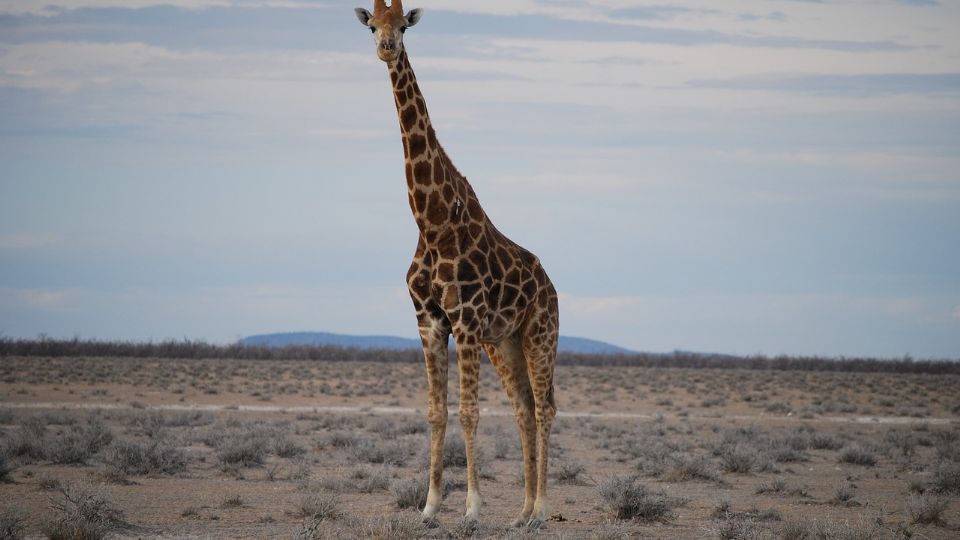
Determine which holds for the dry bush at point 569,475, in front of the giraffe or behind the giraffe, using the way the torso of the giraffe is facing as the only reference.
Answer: behind

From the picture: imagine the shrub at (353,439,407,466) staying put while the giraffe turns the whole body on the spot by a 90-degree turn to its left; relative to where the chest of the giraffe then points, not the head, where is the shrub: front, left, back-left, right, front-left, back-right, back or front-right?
back-left

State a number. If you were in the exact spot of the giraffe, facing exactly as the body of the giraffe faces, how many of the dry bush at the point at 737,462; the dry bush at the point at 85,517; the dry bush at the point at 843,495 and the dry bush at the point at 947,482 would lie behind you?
3

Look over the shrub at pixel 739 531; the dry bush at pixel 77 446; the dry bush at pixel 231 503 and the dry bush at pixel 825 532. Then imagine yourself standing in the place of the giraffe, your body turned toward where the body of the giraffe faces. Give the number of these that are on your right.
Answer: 2

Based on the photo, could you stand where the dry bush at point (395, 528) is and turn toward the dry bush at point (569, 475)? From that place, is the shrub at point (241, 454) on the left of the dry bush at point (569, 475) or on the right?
left

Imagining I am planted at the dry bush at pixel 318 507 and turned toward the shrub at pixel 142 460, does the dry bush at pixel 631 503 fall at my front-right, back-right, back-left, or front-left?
back-right

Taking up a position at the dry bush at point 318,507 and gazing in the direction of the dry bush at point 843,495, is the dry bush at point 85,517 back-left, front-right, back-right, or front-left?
back-right

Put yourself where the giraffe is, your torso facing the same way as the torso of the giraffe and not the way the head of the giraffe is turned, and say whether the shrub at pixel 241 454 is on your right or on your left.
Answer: on your right

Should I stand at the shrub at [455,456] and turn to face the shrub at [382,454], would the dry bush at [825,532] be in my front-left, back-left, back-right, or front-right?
back-left

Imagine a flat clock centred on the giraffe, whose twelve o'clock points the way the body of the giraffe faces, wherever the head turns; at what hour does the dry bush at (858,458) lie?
The dry bush is roughly at 6 o'clock from the giraffe.

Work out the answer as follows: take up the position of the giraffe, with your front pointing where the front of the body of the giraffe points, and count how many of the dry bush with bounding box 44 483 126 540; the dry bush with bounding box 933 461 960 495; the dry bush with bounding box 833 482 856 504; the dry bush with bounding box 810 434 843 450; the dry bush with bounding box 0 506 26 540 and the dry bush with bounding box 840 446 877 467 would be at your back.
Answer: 4

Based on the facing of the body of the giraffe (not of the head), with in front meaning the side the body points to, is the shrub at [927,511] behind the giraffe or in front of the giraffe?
behind

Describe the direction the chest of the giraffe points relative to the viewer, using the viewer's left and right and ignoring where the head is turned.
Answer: facing the viewer and to the left of the viewer

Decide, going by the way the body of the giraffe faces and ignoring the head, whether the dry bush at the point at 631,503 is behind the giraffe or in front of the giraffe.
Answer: behind

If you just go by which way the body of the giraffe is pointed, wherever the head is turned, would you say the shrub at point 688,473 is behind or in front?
behind

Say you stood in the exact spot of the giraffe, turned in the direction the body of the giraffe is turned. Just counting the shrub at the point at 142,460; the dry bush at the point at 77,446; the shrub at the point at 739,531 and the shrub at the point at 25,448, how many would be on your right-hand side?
3
